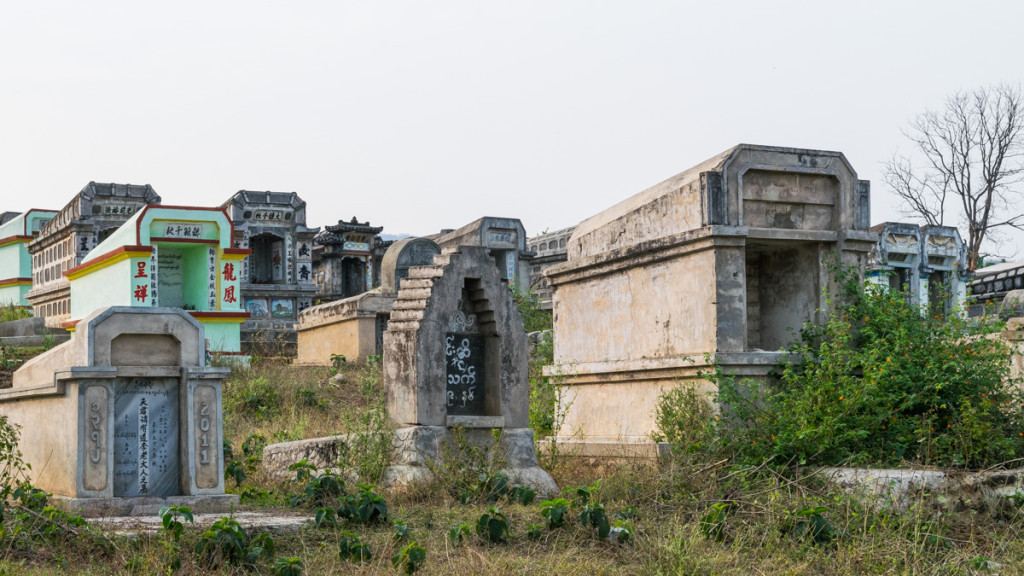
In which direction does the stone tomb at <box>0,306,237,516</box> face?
toward the camera

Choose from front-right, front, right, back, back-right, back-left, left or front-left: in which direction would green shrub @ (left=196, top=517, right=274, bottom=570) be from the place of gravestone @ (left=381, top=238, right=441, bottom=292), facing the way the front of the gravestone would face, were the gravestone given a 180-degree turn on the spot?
back-left

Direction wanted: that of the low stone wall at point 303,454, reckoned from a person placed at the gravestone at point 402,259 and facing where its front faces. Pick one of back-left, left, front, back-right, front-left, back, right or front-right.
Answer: front-right

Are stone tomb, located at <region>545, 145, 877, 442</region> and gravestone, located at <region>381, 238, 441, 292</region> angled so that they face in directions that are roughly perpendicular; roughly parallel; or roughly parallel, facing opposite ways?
roughly parallel

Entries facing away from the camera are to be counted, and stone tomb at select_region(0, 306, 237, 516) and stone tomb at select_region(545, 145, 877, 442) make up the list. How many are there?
0

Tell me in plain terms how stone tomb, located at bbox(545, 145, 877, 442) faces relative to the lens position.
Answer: facing the viewer and to the right of the viewer

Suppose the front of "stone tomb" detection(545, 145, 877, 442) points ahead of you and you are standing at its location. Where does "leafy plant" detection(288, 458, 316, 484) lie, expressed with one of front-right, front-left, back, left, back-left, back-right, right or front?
right

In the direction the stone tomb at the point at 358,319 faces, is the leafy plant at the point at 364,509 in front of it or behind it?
in front

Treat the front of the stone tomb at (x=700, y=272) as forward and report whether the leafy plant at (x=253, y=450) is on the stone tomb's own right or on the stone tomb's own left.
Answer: on the stone tomb's own right

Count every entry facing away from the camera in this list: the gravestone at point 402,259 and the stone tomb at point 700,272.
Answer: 0

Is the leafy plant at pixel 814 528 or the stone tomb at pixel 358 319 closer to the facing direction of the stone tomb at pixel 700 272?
the leafy plant

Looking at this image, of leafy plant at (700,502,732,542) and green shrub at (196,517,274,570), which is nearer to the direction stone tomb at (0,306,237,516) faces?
the green shrub

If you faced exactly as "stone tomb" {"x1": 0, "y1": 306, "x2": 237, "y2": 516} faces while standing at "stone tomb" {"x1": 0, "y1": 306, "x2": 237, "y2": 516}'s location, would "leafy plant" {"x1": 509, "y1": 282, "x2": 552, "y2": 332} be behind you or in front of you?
behind
